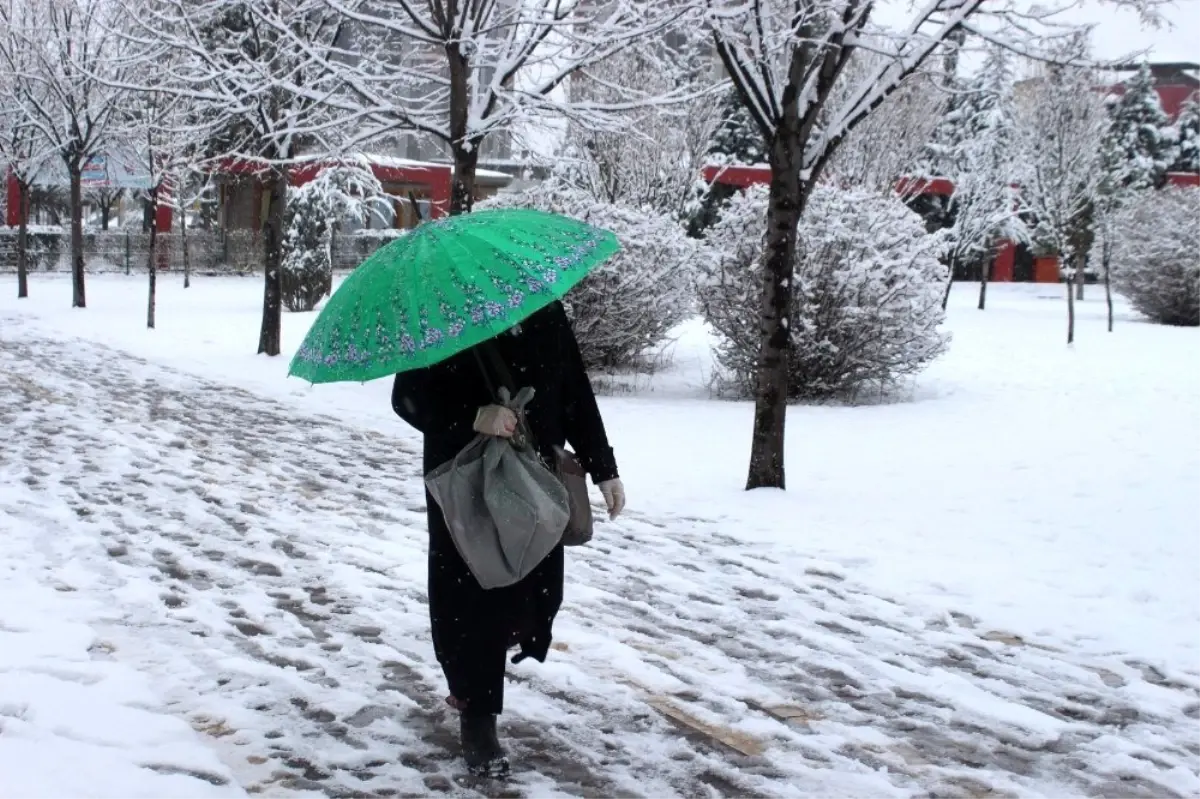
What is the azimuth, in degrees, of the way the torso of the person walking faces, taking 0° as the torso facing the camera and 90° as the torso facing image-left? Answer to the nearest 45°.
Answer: approximately 0°

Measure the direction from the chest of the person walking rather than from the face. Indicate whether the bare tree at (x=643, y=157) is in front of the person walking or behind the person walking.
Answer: behind

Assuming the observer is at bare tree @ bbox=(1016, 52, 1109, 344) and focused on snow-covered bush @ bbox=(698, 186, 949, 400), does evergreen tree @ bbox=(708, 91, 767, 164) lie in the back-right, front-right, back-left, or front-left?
back-right

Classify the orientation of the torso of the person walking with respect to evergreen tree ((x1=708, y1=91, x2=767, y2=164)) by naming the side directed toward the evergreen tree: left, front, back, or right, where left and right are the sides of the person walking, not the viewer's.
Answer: back

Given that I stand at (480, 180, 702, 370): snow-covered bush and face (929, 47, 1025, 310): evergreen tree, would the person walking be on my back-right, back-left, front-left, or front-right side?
back-right

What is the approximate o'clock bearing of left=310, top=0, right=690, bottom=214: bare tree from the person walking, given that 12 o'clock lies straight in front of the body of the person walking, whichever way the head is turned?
The bare tree is roughly at 6 o'clock from the person walking.
